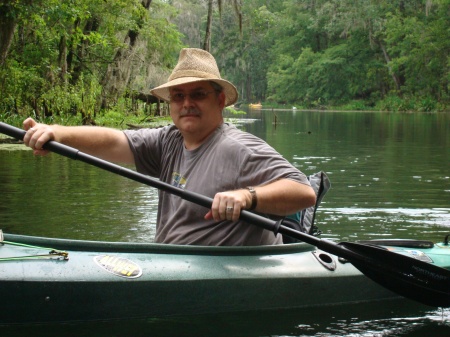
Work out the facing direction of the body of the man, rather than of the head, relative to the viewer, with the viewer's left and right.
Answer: facing the viewer and to the left of the viewer
